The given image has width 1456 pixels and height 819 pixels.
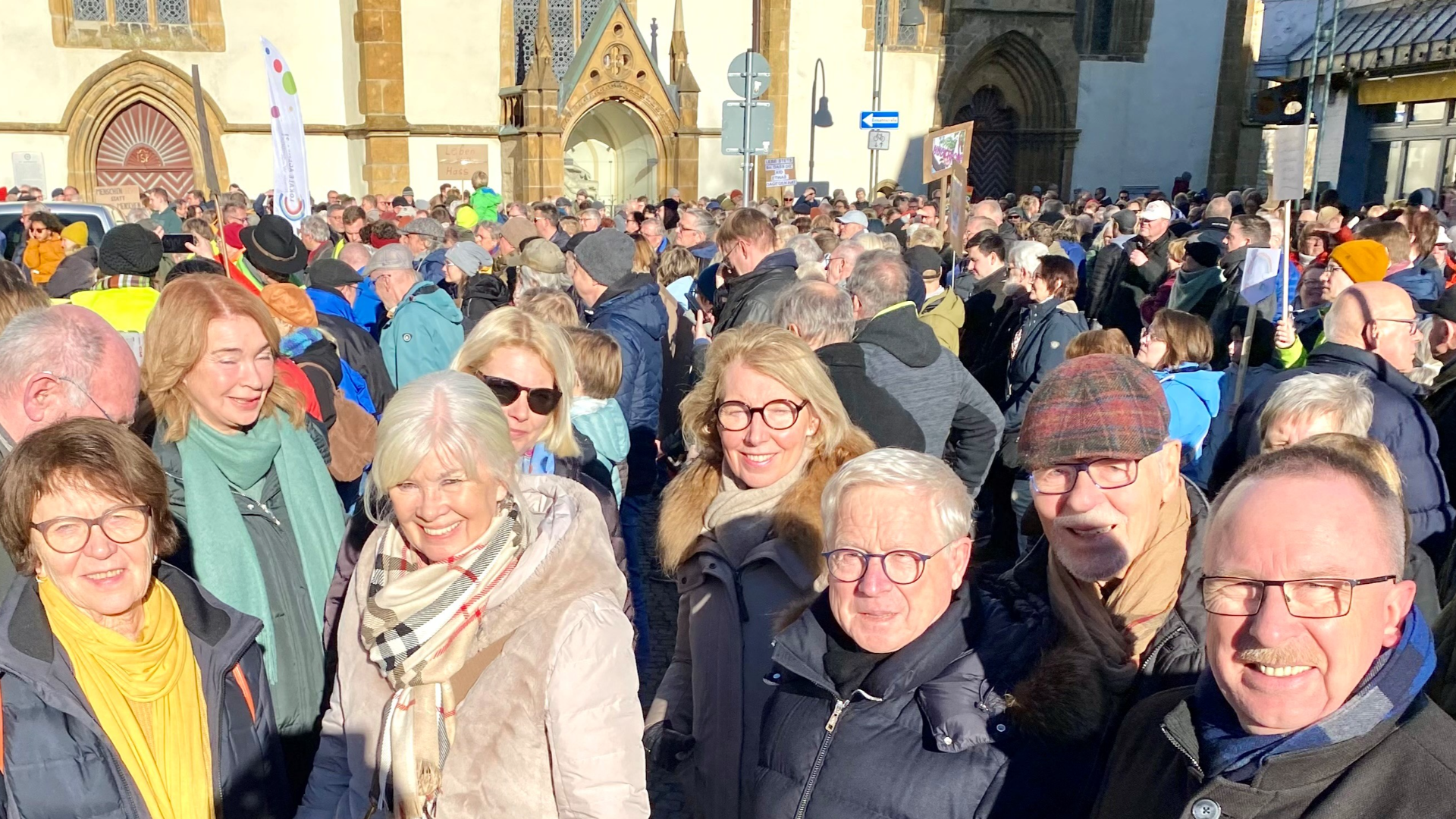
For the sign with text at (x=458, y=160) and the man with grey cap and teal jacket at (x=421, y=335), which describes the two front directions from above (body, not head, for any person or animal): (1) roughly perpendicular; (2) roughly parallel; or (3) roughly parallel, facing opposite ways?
roughly perpendicular

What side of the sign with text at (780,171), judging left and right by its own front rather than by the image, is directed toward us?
front

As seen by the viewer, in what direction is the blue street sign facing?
toward the camera

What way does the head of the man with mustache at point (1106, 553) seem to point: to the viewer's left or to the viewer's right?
to the viewer's left

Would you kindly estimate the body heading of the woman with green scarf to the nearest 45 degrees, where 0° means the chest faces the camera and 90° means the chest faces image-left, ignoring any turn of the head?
approximately 315°

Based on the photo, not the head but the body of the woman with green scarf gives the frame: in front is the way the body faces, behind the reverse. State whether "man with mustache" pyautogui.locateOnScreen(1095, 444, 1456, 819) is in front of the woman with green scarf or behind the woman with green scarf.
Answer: in front

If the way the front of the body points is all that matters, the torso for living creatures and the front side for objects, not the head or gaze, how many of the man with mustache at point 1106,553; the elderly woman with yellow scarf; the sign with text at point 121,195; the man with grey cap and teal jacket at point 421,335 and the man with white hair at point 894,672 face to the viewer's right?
0

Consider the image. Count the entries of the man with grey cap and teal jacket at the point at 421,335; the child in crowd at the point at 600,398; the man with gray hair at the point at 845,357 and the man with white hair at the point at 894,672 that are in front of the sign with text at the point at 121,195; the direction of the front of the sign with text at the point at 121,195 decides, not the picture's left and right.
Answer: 4

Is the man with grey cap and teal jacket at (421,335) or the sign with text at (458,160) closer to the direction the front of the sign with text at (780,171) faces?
the man with grey cap and teal jacket

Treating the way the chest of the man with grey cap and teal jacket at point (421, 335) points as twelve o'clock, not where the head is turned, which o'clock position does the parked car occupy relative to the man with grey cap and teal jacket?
The parked car is roughly at 2 o'clock from the man with grey cap and teal jacket.

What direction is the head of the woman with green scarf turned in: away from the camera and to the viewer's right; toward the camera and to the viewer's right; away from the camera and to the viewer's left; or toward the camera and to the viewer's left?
toward the camera and to the viewer's right

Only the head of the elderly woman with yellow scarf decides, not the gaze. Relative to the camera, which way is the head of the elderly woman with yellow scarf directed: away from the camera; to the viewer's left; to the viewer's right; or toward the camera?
toward the camera

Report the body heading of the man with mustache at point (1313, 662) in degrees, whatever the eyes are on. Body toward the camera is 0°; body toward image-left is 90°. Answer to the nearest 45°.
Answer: approximately 45°
